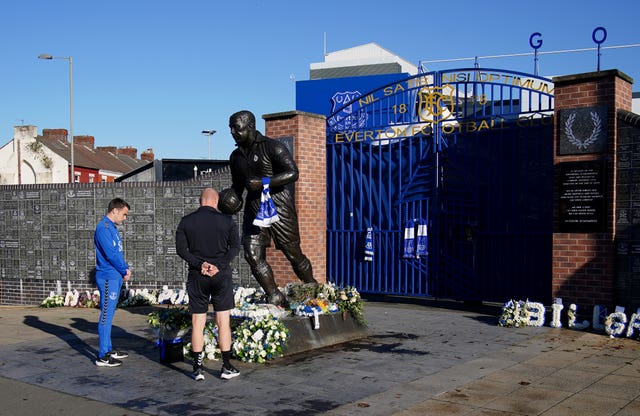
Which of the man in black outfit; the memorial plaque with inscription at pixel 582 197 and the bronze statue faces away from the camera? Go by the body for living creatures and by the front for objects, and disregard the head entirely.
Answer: the man in black outfit

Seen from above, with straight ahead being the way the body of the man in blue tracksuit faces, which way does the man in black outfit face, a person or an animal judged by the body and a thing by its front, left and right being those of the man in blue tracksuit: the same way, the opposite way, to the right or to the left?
to the left

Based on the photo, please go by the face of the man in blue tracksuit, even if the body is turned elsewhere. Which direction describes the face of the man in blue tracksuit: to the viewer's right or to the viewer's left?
to the viewer's right

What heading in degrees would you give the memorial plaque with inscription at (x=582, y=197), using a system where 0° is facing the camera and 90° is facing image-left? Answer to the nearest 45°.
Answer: approximately 0°

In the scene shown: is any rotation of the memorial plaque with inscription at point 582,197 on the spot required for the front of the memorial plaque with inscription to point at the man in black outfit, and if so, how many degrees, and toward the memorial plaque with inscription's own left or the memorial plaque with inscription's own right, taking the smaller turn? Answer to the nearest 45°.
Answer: approximately 45° to the memorial plaque with inscription's own right

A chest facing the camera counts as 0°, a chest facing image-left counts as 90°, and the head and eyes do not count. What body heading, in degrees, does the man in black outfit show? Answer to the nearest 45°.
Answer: approximately 180°

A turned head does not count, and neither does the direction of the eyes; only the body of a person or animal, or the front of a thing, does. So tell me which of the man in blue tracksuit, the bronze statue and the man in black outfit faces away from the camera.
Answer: the man in black outfit

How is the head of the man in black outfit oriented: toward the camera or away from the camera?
away from the camera
